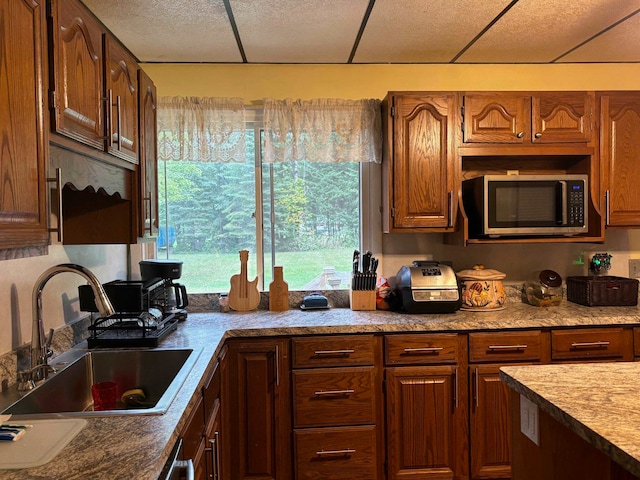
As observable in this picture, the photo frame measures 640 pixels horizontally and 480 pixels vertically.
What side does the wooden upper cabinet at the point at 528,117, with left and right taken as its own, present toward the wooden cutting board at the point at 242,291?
right

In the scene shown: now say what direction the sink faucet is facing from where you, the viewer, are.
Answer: facing to the right of the viewer

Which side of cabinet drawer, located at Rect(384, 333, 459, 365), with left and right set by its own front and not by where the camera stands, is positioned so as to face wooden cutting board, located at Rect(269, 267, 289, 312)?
right

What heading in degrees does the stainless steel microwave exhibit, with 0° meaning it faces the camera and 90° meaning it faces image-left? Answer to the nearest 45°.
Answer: approximately 0°

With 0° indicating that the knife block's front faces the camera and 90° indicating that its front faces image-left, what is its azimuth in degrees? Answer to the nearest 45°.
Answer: approximately 0°

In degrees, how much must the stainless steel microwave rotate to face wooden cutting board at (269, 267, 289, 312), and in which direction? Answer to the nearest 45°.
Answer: approximately 90° to its right

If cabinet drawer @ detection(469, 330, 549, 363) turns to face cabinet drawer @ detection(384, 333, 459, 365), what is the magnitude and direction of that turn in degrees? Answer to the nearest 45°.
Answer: approximately 45° to its right
